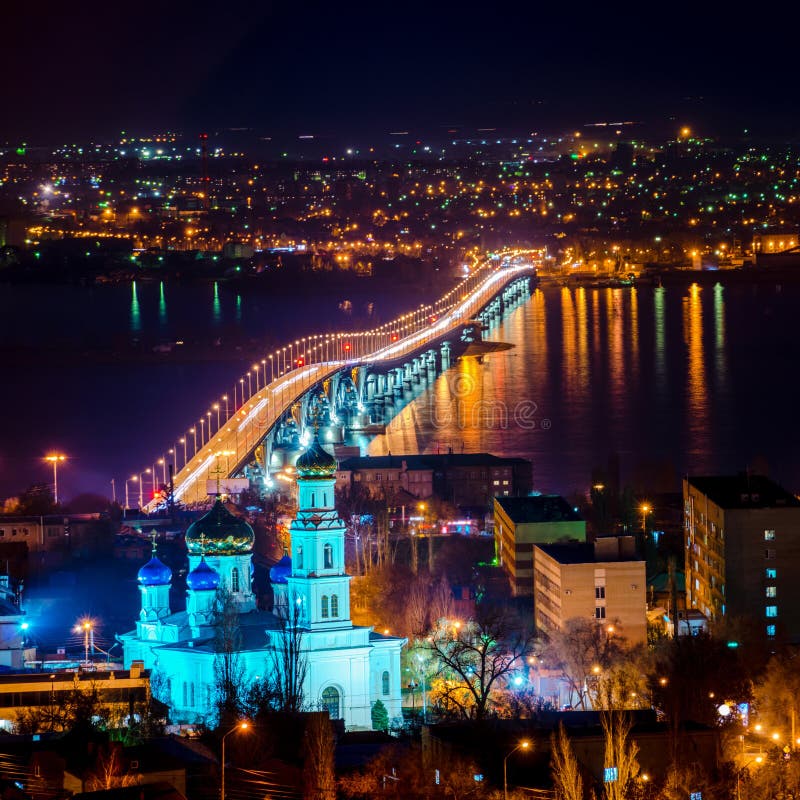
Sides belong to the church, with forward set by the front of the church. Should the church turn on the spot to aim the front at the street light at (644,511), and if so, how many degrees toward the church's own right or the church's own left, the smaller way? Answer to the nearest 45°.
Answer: approximately 90° to the church's own left

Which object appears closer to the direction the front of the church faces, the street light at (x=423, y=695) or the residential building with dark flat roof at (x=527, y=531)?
the street light

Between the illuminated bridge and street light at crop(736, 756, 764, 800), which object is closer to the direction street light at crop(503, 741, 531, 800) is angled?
the street light

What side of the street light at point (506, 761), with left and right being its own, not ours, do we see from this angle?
right

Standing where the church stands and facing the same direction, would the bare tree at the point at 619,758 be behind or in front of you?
in front

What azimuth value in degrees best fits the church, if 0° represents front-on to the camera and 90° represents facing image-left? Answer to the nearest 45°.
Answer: approximately 315°
